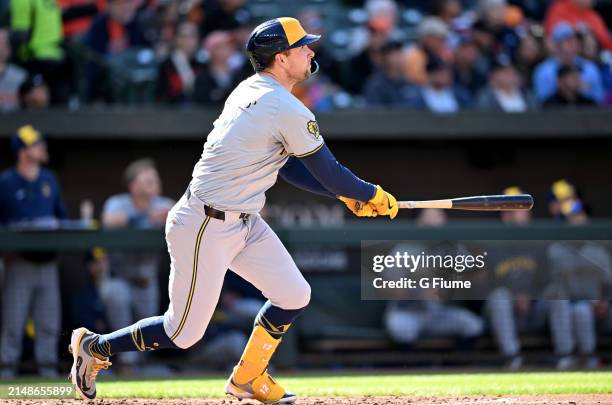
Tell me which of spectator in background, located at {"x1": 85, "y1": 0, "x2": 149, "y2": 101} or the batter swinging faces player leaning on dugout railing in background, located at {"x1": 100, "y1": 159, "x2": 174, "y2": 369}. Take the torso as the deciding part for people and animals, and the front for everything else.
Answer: spectator in background, located at {"x1": 85, "y1": 0, "x2": 149, "y2": 101}

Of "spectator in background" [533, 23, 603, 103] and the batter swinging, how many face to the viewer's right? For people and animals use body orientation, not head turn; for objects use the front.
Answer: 1

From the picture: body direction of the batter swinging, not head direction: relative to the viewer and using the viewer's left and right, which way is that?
facing to the right of the viewer

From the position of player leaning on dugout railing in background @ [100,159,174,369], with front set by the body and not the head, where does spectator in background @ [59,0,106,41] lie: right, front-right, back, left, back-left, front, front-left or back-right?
back-left

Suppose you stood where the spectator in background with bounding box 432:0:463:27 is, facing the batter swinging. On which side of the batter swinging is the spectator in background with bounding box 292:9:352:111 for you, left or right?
right

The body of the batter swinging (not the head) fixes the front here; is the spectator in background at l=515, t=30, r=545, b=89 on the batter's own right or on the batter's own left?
on the batter's own left
